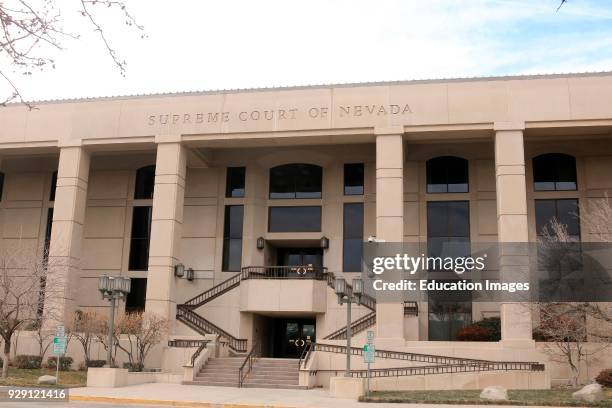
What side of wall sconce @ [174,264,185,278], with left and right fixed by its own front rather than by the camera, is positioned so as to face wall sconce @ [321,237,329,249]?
left

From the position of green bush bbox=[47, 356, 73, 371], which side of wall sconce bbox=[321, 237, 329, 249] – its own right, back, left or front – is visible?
right

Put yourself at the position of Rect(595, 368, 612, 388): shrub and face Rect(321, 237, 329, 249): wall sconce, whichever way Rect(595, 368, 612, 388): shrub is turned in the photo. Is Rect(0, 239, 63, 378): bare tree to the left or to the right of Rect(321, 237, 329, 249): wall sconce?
left

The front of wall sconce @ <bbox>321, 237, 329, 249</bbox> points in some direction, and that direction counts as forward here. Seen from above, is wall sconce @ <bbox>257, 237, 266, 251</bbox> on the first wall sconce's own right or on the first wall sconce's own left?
on the first wall sconce's own right

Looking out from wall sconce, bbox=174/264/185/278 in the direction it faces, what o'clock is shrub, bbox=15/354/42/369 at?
The shrub is roughly at 3 o'clock from the wall sconce.

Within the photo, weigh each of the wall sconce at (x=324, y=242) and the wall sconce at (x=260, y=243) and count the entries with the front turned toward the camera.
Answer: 2

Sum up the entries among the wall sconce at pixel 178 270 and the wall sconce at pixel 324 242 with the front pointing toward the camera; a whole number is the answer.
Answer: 2

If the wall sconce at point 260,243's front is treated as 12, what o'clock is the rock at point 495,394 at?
The rock is roughly at 11 o'clock from the wall sconce.

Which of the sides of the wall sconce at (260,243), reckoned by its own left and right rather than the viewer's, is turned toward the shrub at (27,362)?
right
